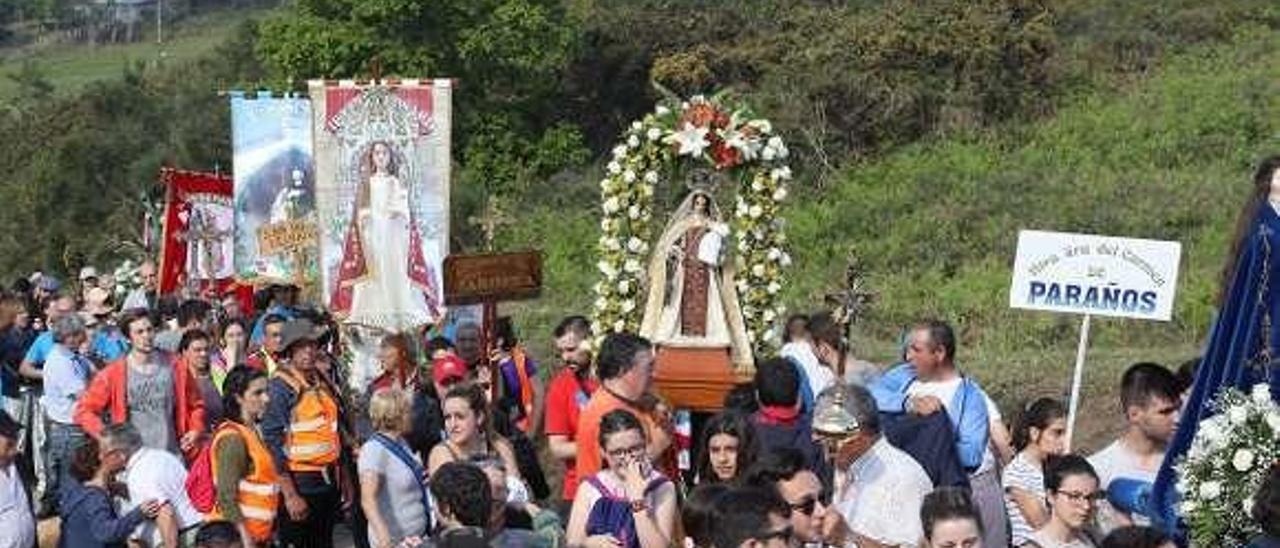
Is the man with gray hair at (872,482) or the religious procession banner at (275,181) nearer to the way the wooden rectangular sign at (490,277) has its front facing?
the man with gray hair

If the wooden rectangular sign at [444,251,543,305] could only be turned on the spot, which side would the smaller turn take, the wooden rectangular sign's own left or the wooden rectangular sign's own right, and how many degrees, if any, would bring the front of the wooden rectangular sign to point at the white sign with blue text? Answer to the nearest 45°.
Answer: approximately 90° to the wooden rectangular sign's own left

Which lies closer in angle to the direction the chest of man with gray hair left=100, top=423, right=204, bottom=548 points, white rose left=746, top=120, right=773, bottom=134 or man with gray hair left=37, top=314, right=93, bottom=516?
the man with gray hair

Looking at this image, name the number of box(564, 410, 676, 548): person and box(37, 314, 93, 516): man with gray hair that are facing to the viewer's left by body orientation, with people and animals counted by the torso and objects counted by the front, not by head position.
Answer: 0

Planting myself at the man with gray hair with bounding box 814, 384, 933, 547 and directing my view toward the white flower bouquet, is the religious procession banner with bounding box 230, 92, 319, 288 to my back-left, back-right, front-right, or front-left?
back-left

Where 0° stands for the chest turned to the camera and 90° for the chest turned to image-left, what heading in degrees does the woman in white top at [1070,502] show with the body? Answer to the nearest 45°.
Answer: approximately 315°

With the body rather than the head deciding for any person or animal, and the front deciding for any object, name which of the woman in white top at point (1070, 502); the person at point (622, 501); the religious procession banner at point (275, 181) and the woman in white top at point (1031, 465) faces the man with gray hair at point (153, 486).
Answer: the religious procession banner
